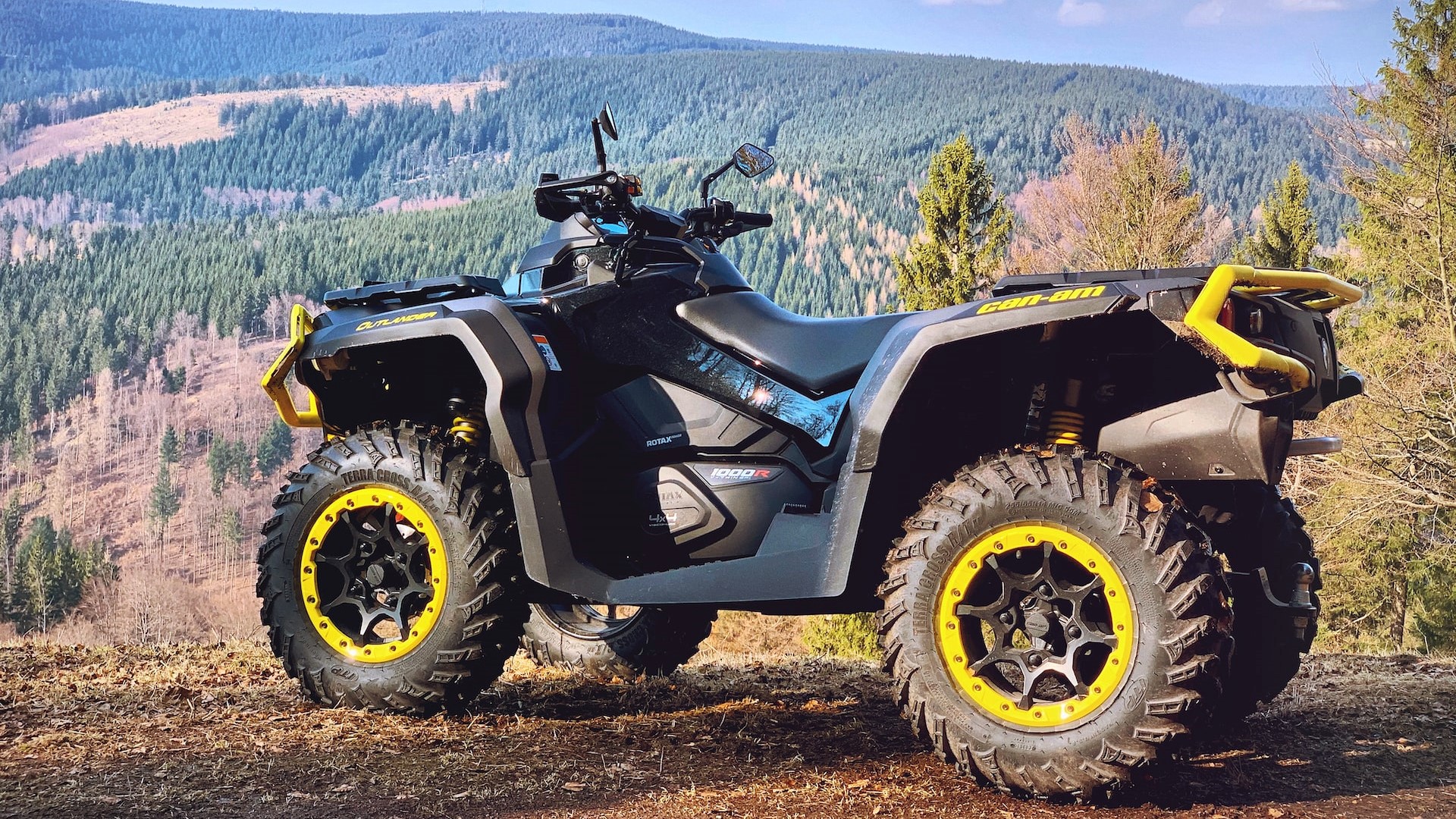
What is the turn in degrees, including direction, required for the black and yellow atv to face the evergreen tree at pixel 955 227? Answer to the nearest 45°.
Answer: approximately 45° to its right

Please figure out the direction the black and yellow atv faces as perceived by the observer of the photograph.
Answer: facing away from the viewer and to the left of the viewer

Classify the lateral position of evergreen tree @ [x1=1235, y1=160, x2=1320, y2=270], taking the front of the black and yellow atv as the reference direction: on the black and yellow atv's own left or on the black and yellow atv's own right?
on the black and yellow atv's own right

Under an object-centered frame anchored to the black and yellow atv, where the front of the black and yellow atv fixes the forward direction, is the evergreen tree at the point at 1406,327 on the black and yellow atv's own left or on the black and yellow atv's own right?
on the black and yellow atv's own right
